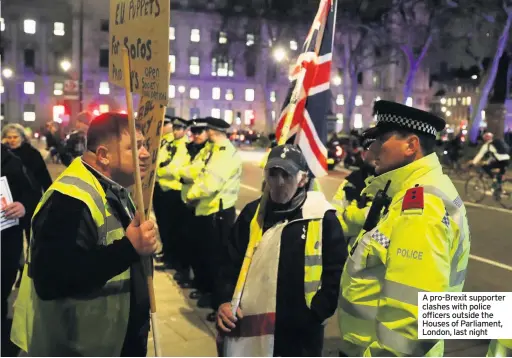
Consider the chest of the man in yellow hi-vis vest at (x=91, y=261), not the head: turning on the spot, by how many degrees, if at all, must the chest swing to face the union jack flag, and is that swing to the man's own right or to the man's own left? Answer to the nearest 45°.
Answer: approximately 45° to the man's own left

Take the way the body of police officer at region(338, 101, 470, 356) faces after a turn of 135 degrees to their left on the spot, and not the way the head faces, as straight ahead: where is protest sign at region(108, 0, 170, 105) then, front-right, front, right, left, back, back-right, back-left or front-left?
back-right

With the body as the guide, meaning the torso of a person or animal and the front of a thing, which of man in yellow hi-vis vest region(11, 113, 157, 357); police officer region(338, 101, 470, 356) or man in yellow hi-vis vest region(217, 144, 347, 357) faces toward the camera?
man in yellow hi-vis vest region(217, 144, 347, 357)

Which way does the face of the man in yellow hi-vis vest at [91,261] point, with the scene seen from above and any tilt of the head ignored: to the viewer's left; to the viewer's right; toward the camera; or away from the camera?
to the viewer's right

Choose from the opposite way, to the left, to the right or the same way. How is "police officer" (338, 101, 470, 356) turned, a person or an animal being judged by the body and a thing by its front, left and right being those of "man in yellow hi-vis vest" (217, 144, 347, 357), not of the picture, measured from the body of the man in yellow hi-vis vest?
to the right

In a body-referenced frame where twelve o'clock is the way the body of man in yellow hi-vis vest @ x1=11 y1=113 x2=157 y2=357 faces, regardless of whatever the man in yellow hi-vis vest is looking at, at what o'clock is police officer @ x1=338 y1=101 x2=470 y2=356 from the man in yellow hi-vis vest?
The police officer is roughly at 1 o'clock from the man in yellow hi-vis vest.

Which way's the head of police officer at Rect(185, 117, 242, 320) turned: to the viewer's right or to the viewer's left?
to the viewer's left

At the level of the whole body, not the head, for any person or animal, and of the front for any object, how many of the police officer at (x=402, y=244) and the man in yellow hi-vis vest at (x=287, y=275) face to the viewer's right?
0

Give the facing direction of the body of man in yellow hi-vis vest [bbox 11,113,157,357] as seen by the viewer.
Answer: to the viewer's right

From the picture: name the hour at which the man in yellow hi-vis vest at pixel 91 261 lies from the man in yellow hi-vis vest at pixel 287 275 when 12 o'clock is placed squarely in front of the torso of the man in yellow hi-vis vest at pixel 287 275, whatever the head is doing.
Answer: the man in yellow hi-vis vest at pixel 91 261 is roughly at 2 o'clock from the man in yellow hi-vis vest at pixel 287 275.

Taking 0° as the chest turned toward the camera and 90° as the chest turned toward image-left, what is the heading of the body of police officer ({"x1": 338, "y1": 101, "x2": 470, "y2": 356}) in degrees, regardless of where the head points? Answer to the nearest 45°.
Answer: approximately 90°

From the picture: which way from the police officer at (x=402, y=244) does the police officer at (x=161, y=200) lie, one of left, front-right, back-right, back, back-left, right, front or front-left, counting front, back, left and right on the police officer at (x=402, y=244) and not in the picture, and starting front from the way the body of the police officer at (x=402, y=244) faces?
front-right

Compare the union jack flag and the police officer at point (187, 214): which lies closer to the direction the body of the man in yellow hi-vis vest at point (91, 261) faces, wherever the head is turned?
the union jack flag

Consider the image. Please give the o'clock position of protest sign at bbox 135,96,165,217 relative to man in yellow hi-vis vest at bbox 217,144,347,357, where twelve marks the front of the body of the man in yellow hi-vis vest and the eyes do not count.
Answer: The protest sign is roughly at 2 o'clock from the man in yellow hi-vis vest.

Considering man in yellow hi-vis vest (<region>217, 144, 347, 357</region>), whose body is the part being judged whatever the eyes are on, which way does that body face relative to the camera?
toward the camera
